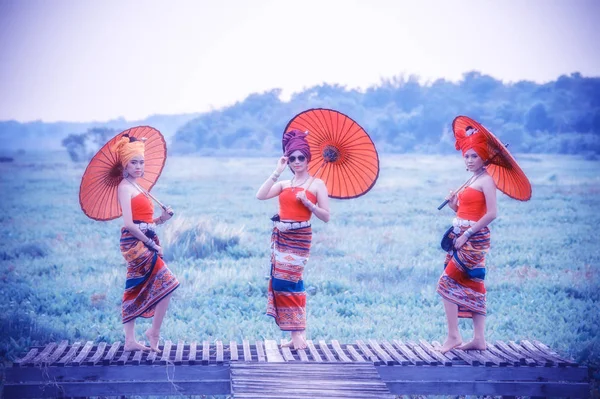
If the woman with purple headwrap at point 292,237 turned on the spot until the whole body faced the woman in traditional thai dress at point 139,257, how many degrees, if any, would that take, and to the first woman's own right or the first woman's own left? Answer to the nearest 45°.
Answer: approximately 90° to the first woman's own right

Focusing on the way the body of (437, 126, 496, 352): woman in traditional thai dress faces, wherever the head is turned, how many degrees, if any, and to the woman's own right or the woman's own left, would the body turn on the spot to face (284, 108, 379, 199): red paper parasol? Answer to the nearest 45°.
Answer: approximately 45° to the woman's own right

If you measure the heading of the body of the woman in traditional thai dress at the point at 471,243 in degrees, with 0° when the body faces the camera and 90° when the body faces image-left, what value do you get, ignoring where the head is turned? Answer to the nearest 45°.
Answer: approximately 45°

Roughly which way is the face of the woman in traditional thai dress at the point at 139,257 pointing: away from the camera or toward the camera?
toward the camera

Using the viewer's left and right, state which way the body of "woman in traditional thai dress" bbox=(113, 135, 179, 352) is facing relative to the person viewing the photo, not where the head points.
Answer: facing the viewer and to the right of the viewer

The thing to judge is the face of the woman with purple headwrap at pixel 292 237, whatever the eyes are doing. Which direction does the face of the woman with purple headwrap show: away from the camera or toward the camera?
toward the camera

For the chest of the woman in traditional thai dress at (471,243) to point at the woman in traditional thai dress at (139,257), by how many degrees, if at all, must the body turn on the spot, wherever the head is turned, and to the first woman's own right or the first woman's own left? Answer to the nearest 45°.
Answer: approximately 45° to the first woman's own right

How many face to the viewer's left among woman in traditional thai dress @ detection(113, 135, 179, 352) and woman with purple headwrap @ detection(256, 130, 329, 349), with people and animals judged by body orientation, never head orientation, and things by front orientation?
0

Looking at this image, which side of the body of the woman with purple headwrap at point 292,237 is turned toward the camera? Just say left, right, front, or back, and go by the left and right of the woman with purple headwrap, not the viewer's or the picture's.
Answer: front
